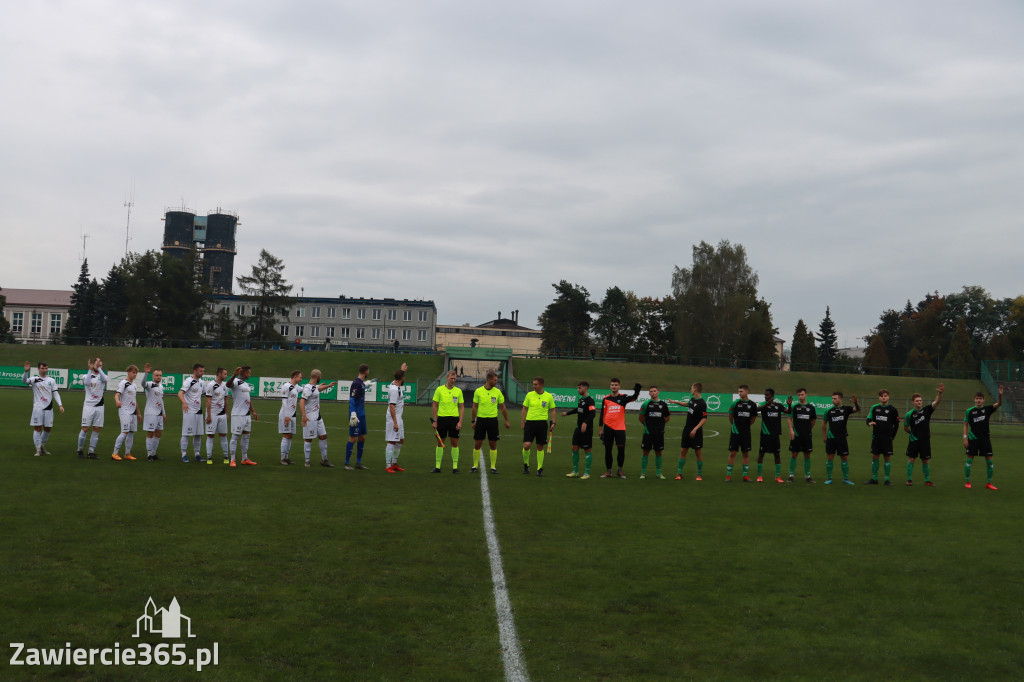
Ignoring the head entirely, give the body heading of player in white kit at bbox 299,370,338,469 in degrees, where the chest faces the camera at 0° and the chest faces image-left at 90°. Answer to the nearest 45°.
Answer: approximately 315°

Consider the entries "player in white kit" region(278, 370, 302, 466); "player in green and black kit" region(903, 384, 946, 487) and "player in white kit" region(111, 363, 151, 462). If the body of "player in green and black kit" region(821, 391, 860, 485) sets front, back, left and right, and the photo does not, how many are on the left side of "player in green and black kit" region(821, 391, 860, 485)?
1

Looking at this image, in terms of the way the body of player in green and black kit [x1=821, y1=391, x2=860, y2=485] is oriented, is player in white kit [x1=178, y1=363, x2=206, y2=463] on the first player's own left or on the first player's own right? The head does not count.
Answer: on the first player's own right

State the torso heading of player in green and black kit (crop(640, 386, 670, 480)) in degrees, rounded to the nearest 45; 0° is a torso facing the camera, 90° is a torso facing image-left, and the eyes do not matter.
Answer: approximately 0°

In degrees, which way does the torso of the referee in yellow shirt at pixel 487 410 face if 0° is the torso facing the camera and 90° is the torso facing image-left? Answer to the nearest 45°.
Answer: approximately 0°

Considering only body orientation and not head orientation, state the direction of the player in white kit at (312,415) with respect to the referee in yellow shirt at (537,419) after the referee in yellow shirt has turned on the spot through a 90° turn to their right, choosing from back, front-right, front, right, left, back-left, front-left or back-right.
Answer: front
